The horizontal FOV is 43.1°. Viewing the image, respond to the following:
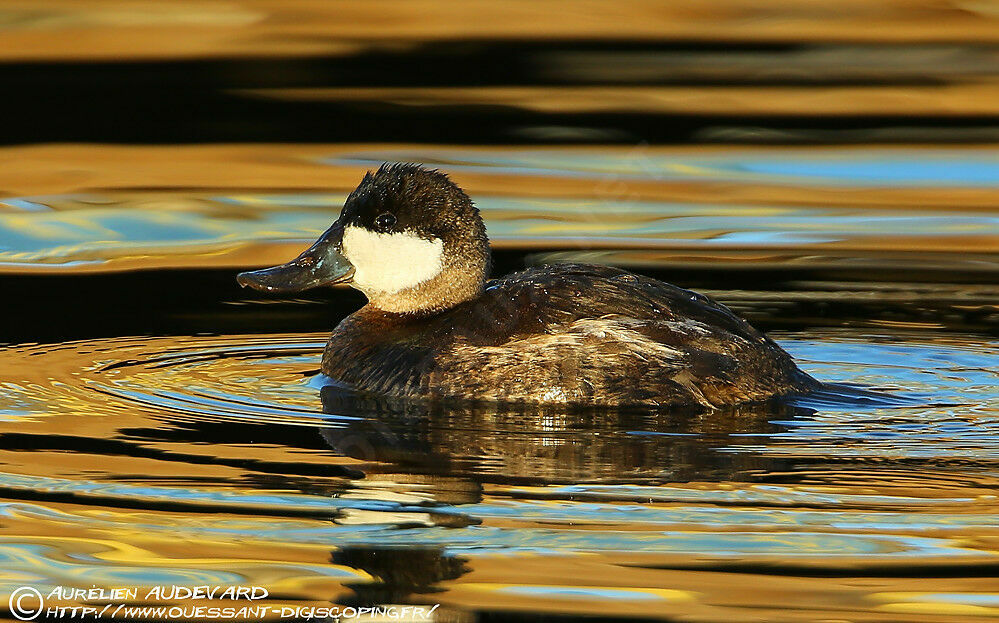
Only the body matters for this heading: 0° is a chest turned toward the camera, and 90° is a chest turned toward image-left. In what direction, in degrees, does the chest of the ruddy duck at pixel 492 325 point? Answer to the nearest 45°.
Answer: approximately 90°
